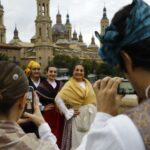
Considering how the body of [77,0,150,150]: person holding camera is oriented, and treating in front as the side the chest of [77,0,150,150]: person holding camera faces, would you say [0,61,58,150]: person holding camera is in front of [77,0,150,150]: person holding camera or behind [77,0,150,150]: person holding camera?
in front

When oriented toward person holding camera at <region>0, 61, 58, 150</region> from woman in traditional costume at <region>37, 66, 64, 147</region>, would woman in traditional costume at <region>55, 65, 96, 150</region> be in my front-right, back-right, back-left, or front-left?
front-left

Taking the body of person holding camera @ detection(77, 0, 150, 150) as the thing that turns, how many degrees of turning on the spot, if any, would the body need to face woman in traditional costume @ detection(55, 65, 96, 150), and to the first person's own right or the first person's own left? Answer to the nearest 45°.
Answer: approximately 45° to the first person's own right

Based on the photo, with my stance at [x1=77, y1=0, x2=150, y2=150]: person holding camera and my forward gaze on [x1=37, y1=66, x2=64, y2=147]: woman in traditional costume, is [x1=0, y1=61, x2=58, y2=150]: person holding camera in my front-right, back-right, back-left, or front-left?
front-left

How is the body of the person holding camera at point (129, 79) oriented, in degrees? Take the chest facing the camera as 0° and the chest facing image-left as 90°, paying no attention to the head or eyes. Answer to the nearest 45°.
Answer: approximately 135°

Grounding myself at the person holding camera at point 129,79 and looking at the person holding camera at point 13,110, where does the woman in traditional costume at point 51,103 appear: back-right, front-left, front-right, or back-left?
front-right

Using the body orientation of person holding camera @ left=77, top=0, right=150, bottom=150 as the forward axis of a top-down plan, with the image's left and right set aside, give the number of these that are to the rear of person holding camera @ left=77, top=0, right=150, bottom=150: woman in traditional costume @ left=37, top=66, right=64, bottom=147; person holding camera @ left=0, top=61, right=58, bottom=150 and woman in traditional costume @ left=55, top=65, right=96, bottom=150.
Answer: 0

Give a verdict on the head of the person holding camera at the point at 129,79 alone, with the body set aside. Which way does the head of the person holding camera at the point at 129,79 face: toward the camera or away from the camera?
away from the camera
